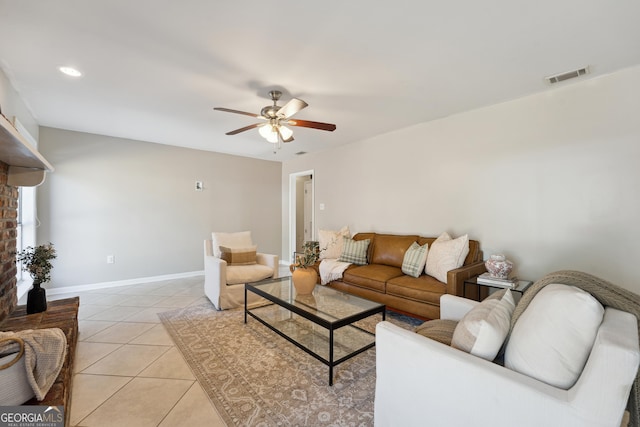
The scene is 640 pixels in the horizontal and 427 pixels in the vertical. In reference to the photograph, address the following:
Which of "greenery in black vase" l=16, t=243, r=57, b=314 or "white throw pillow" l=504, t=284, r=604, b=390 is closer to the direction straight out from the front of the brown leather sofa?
the greenery in black vase

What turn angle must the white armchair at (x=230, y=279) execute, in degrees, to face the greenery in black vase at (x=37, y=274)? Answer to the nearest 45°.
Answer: approximately 90° to its right

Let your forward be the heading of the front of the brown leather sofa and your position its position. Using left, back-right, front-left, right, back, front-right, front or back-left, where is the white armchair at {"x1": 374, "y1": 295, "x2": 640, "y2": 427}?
front-left

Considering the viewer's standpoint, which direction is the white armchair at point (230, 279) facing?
facing the viewer and to the right of the viewer

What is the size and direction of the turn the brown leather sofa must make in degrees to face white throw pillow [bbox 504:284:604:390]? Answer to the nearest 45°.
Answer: approximately 45° to its left

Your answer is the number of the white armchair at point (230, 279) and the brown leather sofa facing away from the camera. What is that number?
0

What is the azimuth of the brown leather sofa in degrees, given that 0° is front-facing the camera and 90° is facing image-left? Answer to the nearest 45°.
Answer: approximately 45°

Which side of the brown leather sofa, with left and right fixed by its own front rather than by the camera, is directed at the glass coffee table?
front

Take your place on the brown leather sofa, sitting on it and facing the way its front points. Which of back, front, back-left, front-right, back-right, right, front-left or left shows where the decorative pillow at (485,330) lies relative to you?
front-left

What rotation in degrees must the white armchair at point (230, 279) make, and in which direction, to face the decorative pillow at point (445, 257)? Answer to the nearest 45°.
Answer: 0° — it already faces it

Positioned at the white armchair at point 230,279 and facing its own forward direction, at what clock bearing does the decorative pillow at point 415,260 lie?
The decorative pillow is roughly at 11 o'clock from the white armchair.
